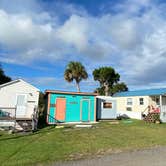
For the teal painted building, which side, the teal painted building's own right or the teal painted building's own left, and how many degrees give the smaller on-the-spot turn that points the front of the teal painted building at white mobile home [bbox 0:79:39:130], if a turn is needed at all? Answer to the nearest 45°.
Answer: approximately 45° to the teal painted building's own right

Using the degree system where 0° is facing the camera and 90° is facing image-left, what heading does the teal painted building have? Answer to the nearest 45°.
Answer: approximately 0°

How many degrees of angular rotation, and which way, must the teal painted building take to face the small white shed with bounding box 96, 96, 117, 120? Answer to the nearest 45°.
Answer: approximately 135° to its left

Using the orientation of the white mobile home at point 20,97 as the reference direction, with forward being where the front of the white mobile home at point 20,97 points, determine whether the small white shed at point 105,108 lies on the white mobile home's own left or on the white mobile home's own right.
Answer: on the white mobile home's own left

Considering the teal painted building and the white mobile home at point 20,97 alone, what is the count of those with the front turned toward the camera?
2

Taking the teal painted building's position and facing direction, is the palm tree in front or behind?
behind

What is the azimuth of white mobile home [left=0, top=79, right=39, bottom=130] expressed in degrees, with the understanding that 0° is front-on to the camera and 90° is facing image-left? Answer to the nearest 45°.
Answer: approximately 0°

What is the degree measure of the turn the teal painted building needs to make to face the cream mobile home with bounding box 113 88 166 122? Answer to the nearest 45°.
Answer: approximately 135° to its left
